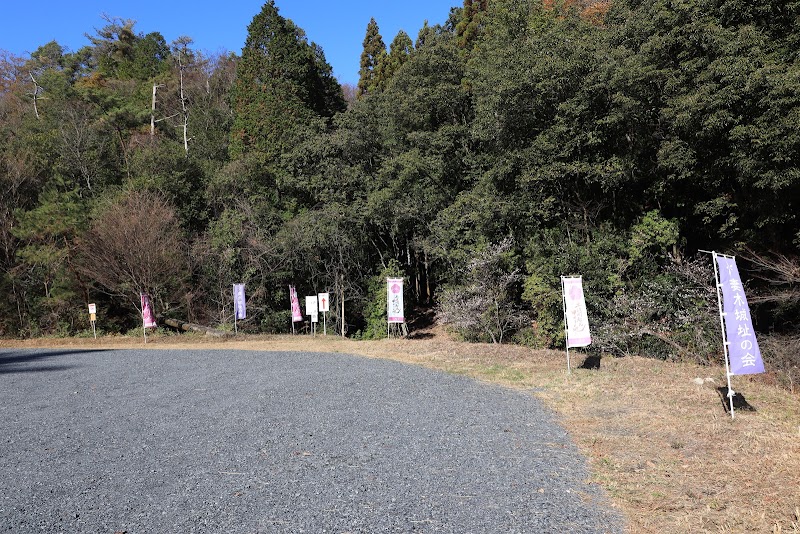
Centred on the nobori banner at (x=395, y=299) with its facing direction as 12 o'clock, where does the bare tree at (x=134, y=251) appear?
The bare tree is roughly at 4 o'clock from the nobori banner.

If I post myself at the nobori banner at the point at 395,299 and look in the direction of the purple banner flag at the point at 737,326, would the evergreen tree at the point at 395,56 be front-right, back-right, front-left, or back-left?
back-left

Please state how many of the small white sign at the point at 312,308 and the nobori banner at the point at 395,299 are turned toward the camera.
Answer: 2

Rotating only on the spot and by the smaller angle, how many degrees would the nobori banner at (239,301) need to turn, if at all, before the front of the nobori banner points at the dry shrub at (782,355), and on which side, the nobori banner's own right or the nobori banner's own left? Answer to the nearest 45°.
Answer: approximately 45° to the nobori banner's own left

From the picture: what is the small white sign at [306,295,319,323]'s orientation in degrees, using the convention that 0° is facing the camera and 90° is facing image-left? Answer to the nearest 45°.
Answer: approximately 0°

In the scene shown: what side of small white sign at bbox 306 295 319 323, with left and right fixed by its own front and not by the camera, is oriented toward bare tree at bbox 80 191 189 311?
right

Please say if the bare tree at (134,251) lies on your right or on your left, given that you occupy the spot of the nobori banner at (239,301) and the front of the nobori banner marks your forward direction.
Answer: on your right

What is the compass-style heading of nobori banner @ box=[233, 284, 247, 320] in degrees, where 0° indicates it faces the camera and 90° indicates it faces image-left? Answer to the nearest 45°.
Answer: approximately 0°

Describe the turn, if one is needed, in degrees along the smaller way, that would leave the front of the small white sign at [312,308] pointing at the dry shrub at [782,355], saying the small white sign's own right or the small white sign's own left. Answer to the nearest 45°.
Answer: approximately 45° to the small white sign's own left

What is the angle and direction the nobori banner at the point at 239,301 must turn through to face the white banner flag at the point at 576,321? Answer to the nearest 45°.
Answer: approximately 45° to its left

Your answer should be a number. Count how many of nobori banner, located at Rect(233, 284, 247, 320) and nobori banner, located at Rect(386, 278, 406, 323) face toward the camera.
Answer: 2

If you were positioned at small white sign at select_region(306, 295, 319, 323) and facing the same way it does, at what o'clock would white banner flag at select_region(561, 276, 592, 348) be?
The white banner flag is roughly at 11 o'clock from the small white sign.
